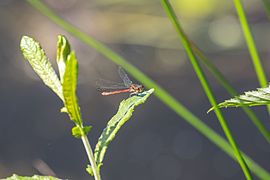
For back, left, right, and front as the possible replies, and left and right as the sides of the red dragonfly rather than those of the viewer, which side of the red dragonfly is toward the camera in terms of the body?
right
